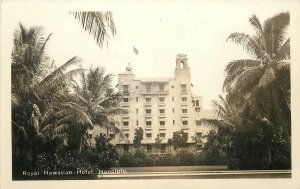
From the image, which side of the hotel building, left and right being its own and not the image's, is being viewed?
front

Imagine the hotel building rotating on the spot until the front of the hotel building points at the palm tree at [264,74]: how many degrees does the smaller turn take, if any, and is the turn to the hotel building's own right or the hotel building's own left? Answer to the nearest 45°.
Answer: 0° — it already faces it
